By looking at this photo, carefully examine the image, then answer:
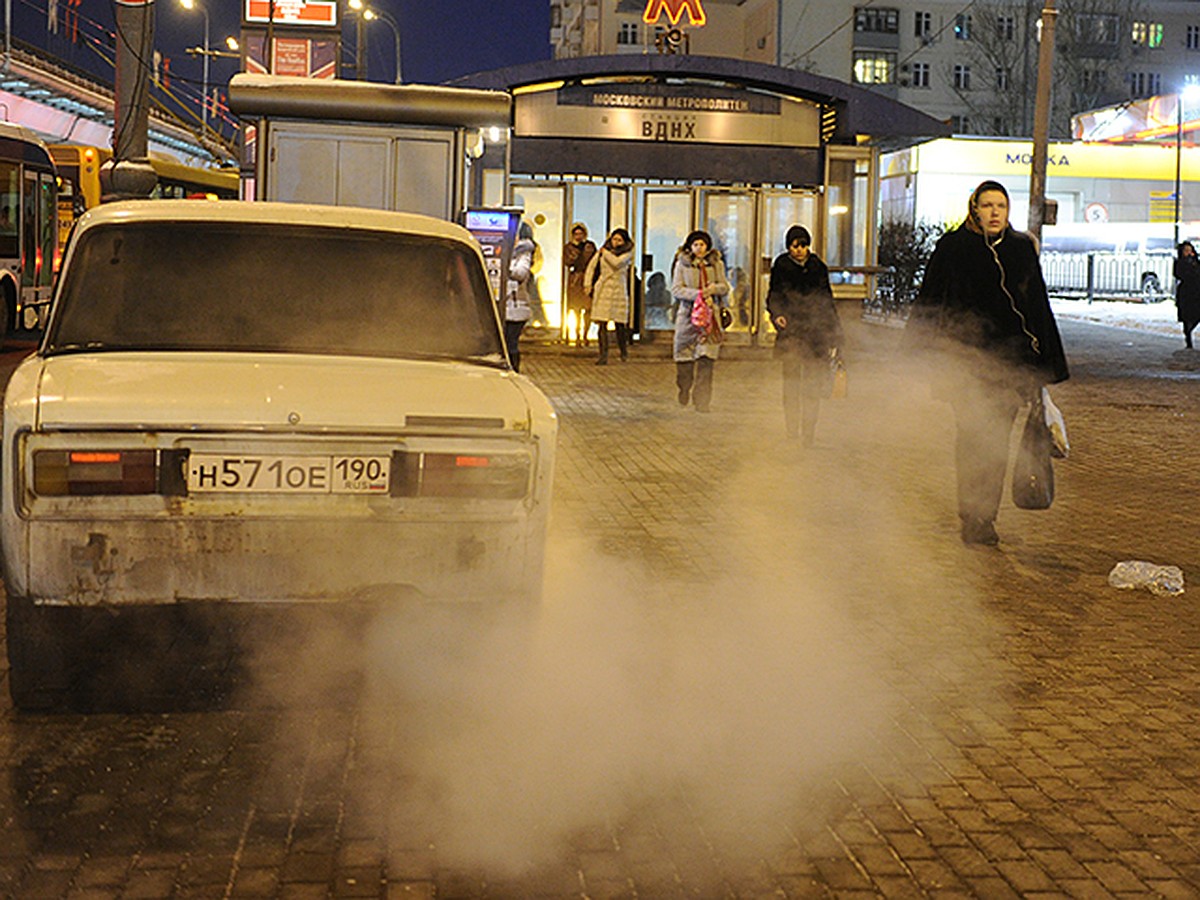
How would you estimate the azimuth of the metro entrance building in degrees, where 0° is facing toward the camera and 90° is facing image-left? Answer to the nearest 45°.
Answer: approximately 0°

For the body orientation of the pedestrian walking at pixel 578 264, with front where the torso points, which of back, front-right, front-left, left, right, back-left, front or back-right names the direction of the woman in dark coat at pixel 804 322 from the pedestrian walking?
front

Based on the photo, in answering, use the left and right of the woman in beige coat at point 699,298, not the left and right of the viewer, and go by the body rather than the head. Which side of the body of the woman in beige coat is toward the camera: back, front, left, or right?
front

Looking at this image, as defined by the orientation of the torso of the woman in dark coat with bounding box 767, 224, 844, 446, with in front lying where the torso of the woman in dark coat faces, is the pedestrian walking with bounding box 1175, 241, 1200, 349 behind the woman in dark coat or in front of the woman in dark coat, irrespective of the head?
behind

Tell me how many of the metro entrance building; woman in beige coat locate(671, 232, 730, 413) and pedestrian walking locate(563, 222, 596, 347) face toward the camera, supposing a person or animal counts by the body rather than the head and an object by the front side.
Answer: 3

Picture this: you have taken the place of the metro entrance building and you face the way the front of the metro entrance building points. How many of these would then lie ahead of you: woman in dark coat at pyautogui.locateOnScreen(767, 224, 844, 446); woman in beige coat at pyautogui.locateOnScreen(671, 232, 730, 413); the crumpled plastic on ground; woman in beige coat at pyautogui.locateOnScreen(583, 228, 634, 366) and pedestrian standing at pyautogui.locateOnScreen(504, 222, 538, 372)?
5

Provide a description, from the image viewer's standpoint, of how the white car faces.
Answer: facing away from the viewer

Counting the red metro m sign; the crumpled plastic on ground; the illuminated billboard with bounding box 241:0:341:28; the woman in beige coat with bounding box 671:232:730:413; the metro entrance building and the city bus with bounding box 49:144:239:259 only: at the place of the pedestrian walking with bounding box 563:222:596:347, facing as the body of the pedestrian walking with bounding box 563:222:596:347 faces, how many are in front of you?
2

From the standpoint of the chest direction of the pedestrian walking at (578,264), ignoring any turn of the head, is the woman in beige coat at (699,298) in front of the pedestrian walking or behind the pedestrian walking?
in front

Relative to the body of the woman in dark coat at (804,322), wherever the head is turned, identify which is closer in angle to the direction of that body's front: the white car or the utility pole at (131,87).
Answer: the white car

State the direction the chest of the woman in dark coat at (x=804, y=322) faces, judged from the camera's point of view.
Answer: toward the camera

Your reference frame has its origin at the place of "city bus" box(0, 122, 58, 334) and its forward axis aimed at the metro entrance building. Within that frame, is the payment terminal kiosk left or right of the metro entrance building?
right

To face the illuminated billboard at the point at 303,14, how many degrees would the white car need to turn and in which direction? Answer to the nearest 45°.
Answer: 0° — it already faces it
